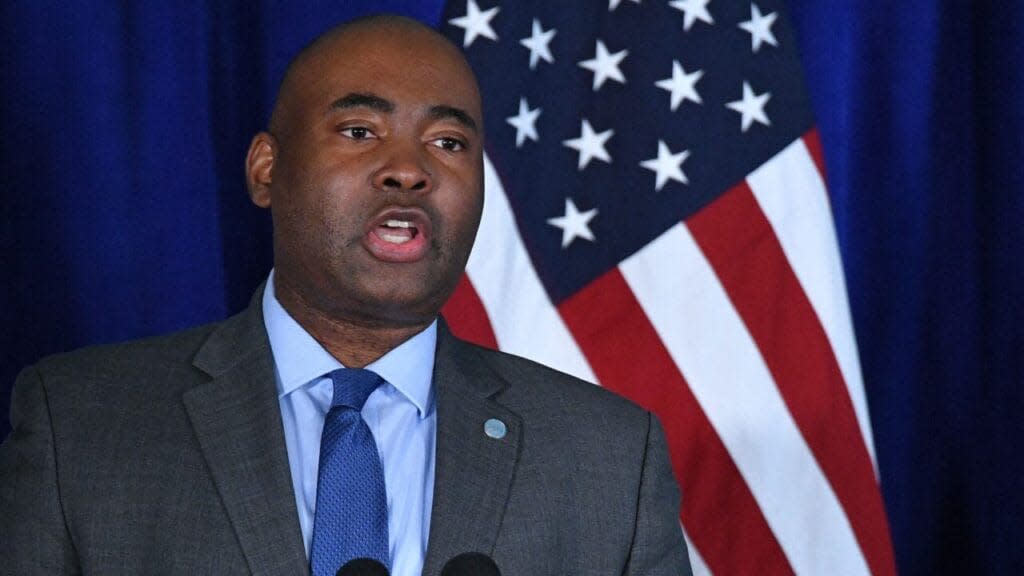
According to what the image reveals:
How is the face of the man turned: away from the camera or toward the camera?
toward the camera

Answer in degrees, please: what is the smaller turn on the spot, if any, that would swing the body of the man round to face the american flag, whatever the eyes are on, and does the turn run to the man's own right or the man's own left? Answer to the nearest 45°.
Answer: approximately 135° to the man's own left

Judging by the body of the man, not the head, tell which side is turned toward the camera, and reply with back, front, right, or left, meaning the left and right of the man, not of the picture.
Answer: front
